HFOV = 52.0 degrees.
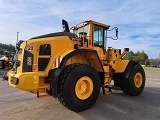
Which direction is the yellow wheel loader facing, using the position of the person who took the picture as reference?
facing away from the viewer and to the right of the viewer
